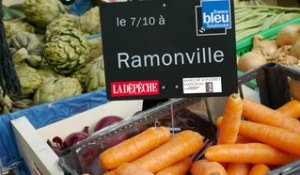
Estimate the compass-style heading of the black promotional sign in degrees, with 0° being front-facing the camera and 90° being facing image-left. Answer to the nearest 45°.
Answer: approximately 0°

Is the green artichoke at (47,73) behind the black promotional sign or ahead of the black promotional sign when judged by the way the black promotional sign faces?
behind

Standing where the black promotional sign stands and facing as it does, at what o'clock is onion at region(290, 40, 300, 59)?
The onion is roughly at 7 o'clock from the black promotional sign.

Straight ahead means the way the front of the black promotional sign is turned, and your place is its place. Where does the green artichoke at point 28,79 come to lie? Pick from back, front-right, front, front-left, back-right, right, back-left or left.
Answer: back-right
